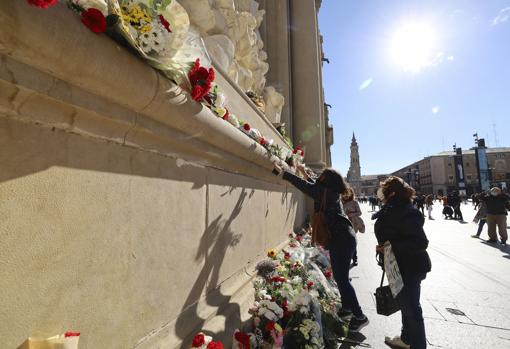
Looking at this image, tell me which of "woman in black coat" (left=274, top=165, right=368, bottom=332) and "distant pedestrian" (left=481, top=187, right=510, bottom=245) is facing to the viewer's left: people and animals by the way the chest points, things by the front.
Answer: the woman in black coat

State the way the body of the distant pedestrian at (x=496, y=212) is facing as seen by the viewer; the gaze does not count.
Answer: toward the camera

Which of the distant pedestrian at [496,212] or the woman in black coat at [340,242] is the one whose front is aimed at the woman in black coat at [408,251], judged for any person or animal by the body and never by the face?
the distant pedestrian

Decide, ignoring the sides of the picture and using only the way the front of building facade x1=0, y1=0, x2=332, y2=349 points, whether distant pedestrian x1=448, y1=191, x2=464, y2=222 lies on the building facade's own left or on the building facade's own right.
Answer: on the building facade's own left

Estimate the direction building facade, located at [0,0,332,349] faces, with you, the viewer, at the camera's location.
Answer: facing the viewer and to the right of the viewer

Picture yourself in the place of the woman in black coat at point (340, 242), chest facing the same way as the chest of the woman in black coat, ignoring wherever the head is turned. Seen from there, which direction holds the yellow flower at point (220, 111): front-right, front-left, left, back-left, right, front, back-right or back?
front-left

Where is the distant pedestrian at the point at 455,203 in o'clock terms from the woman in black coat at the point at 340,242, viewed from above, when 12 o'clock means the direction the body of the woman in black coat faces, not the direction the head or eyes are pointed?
The distant pedestrian is roughly at 4 o'clock from the woman in black coat.

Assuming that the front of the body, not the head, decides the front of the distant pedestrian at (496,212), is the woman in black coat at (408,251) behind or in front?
in front

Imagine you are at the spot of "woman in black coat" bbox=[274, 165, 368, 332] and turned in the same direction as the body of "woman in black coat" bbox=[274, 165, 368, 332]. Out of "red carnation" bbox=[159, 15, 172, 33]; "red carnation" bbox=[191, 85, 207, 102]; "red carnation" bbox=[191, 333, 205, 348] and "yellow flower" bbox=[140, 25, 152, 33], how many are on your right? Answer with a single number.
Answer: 0

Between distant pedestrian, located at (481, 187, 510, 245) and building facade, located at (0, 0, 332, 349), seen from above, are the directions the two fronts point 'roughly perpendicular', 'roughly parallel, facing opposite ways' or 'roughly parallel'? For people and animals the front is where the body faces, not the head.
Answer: roughly perpendicular

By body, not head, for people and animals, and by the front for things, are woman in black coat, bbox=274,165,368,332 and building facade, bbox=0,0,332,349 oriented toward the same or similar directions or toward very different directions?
very different directions

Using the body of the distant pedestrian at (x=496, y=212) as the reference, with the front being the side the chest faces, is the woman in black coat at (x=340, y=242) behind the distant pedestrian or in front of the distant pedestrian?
in front

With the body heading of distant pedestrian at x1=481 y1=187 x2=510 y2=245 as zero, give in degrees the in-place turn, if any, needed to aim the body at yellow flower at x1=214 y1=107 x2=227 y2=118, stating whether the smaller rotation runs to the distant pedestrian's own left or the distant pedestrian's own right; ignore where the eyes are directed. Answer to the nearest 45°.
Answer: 0° — they already face it

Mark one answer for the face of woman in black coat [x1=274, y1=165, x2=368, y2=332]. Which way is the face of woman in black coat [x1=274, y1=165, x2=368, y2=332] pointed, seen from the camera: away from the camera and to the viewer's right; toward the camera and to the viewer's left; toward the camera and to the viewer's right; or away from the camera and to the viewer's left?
away from the camera and to the viewer's left

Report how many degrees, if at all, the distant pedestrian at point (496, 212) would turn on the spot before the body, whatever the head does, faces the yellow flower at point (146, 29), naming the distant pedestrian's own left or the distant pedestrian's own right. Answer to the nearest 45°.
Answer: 0° — they already face it

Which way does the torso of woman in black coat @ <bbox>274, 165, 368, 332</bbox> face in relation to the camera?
to the viewer's left

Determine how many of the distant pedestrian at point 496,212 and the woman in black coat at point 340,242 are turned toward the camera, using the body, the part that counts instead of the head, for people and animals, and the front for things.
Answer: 1

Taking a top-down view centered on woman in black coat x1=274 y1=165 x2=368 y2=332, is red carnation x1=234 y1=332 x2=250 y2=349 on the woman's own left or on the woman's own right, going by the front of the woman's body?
on the woman's own left
